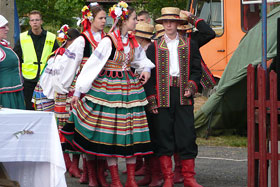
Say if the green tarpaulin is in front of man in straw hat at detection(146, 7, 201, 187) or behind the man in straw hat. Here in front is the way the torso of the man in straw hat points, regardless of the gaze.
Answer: behind

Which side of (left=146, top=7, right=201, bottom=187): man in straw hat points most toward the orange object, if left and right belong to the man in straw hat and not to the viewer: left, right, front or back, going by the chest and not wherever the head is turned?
back

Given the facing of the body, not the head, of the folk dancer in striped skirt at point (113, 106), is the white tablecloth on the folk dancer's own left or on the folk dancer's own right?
on the folk dancer's own right

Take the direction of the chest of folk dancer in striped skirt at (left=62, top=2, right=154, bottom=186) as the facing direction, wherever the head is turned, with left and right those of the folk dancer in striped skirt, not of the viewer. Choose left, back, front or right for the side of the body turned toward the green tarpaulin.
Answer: left

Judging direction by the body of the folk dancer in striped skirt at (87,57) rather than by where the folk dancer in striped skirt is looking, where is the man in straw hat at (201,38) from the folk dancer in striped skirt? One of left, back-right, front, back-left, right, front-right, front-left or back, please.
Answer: front-left

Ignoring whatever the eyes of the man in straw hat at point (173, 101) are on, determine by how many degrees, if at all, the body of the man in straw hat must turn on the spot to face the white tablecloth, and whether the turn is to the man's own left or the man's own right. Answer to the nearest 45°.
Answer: approximately 45° to the man's own right

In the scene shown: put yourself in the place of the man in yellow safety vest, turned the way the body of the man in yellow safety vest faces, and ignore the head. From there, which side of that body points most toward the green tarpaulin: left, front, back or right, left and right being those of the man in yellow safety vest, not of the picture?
left
